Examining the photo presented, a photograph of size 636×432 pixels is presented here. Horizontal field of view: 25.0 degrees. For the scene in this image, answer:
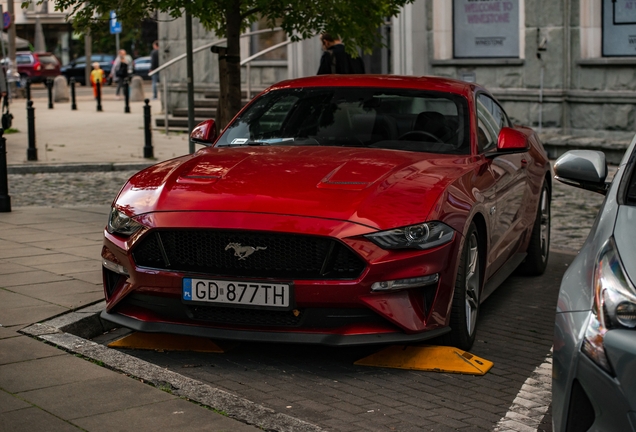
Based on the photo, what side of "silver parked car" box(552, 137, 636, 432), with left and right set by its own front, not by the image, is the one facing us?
front

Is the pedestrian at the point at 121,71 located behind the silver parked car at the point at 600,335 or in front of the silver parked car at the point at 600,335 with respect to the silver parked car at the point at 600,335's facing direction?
behind

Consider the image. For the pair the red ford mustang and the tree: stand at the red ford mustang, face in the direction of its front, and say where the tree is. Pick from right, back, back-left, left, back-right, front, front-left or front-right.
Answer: back-right

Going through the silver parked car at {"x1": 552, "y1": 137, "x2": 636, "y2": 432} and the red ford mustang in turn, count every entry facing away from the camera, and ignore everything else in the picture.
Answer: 0

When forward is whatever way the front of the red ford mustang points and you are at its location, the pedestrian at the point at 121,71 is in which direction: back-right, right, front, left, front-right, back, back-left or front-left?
back-right

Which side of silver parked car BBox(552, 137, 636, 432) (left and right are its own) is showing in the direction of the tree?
back

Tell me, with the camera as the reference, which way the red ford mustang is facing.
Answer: facing the viewer and to the left of the viewer

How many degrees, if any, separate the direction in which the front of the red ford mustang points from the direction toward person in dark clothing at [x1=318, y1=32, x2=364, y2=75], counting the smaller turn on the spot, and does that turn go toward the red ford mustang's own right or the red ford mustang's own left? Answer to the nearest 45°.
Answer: approximately 135° to the red ford mustang's own right

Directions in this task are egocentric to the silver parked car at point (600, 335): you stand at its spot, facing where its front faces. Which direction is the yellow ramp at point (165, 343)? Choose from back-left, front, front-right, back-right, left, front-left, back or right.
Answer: back-right

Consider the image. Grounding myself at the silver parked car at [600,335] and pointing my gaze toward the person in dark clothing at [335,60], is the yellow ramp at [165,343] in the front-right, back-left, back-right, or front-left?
front-left

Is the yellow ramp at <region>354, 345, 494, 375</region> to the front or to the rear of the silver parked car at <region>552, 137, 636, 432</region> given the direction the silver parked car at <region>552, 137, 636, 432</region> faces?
to the rear

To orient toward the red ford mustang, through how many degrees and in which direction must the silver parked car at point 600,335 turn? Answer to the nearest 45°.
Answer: approximately 135° to its right

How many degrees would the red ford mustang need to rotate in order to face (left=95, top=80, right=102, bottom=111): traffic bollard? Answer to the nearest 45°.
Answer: approximately 135° to its right
